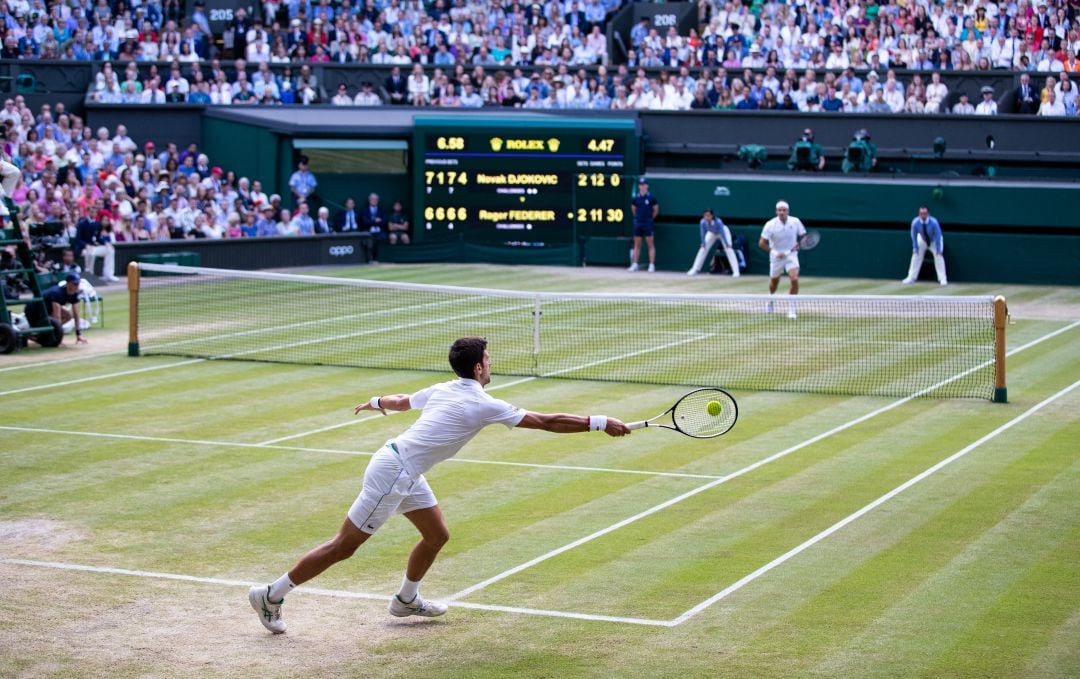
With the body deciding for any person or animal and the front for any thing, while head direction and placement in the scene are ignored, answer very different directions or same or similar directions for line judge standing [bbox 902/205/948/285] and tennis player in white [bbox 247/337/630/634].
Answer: very different directions

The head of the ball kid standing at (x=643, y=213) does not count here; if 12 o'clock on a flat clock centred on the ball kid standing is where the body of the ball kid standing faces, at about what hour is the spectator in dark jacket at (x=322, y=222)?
The spectator in dark jacket is roughly at 3 o'clock from the ball kid standing.

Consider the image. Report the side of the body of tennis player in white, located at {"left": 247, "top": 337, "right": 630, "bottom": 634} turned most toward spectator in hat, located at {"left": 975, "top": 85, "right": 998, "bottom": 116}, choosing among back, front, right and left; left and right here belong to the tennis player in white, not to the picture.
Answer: front

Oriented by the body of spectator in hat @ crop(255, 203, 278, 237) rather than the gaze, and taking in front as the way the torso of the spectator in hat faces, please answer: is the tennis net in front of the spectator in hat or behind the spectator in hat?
in front

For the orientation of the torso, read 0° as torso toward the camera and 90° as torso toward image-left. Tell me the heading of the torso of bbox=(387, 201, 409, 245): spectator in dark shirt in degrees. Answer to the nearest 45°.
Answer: approximately 0°

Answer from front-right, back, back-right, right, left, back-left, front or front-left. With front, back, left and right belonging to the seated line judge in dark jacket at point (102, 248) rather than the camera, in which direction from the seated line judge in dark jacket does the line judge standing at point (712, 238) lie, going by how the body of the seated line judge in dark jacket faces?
front-left

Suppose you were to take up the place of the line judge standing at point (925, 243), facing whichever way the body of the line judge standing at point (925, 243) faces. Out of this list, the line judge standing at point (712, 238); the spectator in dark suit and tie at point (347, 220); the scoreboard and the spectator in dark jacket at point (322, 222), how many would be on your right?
4

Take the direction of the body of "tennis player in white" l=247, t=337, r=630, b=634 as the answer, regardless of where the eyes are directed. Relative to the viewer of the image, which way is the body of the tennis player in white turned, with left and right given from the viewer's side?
facing away from the viewer and to the right of the viewer

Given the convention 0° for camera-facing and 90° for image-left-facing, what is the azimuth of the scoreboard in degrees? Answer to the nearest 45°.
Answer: approximately 0°

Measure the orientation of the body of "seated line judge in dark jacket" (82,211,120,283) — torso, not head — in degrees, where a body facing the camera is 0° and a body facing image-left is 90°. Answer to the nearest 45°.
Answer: approximately 315°

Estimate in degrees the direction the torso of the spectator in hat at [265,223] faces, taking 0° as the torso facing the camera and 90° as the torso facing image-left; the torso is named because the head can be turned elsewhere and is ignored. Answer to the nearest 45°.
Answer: approximately 315°
